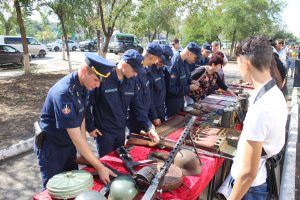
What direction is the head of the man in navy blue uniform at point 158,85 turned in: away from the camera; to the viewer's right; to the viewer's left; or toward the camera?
to the viewer's right

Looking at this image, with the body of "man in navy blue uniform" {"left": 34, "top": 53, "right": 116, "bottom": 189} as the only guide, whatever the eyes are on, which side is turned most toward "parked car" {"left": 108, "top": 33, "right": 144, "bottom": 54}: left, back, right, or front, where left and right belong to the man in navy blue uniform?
left

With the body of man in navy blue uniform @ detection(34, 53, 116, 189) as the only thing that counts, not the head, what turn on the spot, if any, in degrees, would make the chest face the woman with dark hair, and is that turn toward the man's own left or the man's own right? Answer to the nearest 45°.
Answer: approximately 45° to the man's own left

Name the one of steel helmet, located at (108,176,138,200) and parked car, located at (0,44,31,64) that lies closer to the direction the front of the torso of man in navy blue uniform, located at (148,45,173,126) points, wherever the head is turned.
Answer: the steel helmet

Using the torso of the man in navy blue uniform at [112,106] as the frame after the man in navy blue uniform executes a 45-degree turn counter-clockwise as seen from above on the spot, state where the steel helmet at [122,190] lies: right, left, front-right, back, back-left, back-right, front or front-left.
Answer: right

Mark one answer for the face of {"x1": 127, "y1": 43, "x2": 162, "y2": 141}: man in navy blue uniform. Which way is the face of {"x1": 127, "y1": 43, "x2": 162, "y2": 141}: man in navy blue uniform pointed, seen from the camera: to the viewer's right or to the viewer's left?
to the viewer's right

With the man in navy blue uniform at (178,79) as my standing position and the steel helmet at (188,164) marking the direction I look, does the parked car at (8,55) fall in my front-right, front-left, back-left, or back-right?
back-right

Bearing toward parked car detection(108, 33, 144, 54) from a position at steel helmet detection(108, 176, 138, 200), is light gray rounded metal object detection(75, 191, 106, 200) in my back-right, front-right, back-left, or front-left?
back-left

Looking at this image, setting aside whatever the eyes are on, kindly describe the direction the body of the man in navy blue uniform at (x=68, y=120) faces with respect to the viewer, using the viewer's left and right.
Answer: facing to the right of the viewer

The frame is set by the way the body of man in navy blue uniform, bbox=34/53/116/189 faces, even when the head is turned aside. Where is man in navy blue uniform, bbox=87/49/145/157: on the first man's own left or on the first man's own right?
on the first man's own left
